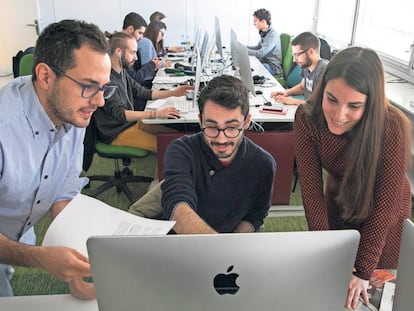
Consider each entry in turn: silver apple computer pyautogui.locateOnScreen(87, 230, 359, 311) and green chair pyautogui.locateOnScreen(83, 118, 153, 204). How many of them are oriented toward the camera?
0

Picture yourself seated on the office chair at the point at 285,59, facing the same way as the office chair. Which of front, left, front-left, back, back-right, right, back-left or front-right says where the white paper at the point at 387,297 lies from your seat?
left

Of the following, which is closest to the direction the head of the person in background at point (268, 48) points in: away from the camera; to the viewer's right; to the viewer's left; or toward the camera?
to the viewer's left

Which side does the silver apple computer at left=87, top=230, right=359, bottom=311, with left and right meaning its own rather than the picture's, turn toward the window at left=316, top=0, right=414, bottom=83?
front

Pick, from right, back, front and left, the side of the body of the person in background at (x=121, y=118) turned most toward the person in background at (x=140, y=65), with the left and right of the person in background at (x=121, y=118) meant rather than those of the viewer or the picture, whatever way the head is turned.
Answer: left

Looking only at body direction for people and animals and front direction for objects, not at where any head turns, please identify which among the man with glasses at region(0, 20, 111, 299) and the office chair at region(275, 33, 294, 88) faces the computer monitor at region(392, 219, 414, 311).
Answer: the man with glasses

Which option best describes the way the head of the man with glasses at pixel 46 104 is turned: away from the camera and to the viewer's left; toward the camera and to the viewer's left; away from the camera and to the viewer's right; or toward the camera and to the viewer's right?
toward the camera and to the viewer's right

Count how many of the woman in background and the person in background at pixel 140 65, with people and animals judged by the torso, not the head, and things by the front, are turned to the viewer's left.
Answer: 0

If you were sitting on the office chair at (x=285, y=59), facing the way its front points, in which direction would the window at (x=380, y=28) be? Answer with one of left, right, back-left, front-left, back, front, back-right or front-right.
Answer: back

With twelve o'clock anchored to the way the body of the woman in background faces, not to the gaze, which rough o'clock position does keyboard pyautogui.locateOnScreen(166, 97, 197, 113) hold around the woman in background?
The keyboard is roughly at 3 o'clock from the woman in background.

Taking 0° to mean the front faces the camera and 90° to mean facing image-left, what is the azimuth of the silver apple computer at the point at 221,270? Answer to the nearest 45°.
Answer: approximately 180°

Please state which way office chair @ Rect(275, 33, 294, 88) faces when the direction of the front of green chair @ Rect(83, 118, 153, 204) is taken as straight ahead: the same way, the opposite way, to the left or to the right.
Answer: the opposite way

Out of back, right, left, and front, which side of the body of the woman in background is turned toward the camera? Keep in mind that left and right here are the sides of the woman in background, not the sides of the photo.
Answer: right

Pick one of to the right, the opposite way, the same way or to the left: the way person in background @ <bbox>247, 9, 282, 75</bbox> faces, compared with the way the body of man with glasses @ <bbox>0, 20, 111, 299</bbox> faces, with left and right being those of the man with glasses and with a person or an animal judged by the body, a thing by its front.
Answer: the opposite way

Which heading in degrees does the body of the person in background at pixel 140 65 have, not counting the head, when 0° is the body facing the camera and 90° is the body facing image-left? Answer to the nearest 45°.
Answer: approximately 270°

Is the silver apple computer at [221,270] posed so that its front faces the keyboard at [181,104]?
yes

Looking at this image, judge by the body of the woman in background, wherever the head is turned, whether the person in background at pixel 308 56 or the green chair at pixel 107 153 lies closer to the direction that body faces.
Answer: the person in background

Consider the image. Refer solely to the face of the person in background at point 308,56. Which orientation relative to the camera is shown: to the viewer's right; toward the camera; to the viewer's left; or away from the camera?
to the viewer's left
